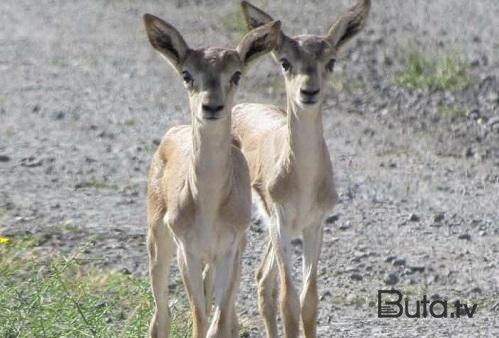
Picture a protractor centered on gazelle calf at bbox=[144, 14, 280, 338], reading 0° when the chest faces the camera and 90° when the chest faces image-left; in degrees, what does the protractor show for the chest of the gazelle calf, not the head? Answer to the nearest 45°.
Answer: approximately 0°

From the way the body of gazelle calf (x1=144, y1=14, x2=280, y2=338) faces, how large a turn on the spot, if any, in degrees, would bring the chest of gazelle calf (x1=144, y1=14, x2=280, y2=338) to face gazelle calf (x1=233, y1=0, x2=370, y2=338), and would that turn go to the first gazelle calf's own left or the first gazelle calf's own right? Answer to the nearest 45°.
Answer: approximately 135° to the first gazelle calf's own left

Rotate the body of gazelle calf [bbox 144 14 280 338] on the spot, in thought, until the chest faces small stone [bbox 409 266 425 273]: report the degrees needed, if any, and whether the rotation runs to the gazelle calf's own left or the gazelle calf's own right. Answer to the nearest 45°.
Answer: approximately 135° to the gazelle calf's own left

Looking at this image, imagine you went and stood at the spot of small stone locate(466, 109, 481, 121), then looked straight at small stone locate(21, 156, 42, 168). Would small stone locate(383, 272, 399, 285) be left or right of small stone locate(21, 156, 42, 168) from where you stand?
left

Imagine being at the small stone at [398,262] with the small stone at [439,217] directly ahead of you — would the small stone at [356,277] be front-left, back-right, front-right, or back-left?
back-left

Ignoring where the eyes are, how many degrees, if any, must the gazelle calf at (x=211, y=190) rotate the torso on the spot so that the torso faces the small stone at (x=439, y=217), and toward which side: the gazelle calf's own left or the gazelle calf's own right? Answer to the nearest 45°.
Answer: approximately 135° to the gazelle calf's own left
